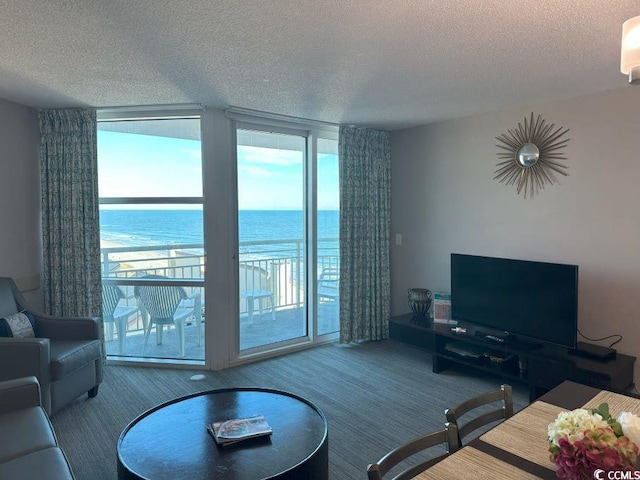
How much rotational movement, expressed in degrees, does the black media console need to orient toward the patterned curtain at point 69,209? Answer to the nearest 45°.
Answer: approximately 45° to its right

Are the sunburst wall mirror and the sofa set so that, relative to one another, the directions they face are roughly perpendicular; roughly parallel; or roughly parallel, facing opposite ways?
roughly parallel, facing opposite ways

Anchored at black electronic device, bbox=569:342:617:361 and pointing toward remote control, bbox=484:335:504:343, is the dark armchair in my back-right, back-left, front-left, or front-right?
front-left

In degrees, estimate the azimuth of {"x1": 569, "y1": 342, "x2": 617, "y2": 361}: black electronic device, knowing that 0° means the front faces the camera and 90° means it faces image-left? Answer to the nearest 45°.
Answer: approximately 45°

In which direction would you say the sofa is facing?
to the viewer's right

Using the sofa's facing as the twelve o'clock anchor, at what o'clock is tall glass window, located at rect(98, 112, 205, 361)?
The tall glass window is roughly at 10 o'clock from the sofa.

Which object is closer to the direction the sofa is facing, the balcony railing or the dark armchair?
the balcony railing

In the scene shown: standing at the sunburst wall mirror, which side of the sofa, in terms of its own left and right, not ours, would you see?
front

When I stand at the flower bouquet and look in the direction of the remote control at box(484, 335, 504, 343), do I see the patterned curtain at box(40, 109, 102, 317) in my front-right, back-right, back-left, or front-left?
front-left

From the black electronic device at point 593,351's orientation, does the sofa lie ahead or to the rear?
ahead

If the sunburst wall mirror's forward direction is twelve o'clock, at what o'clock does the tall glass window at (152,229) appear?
The tall glass window is roughly at 1 o'clock from the sunburst wall mirror.

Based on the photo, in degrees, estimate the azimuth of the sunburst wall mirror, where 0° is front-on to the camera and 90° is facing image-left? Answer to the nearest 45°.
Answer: approximately 45°

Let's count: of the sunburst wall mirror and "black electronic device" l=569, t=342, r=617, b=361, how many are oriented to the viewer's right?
0

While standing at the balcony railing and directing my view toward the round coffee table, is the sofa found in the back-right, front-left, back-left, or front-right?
front-right

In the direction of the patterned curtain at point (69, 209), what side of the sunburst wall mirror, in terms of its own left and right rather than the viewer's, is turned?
front
